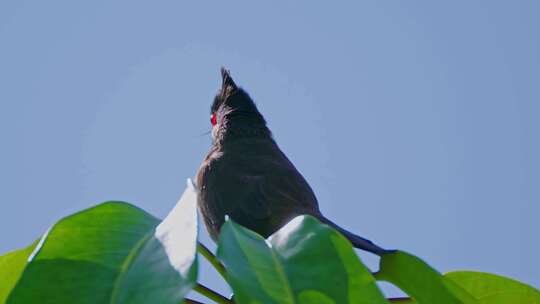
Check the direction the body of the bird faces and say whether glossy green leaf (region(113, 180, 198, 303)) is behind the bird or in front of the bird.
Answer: in front

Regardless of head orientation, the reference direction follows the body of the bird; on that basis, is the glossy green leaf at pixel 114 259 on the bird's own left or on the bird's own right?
on the bird's own left

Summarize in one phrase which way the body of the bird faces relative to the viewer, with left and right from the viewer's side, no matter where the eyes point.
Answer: facing away from the viewer and to the left of the viewer

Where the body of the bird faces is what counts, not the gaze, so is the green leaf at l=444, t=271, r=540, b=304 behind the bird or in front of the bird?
behind
